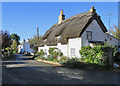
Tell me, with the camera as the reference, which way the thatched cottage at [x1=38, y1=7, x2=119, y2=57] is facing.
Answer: facing the viewer and to the left of the viewer

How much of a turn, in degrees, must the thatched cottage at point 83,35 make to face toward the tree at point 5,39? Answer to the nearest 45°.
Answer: approximately 90° to its right
